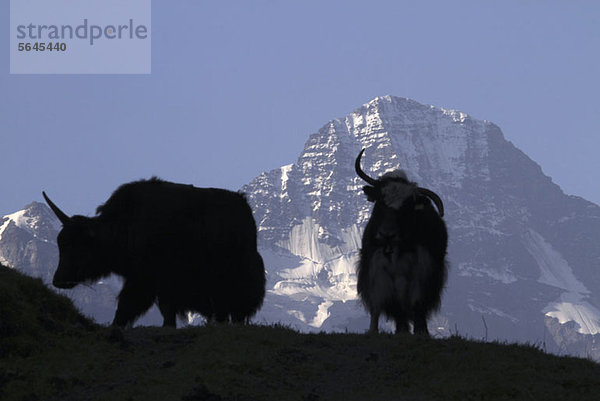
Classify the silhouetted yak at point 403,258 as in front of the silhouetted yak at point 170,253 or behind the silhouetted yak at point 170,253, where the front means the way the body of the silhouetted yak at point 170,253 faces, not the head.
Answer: behind

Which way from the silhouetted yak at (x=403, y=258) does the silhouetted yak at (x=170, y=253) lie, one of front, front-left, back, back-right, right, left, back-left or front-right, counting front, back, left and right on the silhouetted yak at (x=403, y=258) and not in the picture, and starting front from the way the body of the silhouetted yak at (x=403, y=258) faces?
right

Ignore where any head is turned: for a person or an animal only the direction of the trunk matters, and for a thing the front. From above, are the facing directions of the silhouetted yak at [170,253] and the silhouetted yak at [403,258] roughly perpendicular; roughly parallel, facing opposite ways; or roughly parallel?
roughly perpendicular

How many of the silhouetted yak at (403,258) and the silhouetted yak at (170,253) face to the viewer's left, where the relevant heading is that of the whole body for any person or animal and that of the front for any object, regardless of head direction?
1

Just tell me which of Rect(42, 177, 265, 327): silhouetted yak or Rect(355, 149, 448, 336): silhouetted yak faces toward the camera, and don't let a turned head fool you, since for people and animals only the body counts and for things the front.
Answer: Rect(355, 149, 448, 336): silhouetted yak

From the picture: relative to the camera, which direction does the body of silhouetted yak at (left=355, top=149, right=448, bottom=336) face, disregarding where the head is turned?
toward the camera

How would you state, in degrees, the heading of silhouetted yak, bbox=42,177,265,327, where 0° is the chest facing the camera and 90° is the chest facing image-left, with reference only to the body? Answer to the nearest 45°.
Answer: approximately 90°
